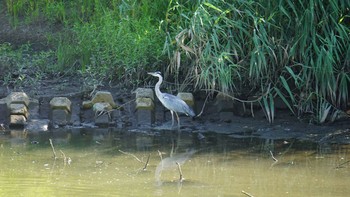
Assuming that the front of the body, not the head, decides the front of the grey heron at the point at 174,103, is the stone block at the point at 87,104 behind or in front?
in front

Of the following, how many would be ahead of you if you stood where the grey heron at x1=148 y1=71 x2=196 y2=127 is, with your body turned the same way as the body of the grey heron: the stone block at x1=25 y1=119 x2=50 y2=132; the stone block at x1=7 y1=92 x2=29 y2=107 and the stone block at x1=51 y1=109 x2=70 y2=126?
3

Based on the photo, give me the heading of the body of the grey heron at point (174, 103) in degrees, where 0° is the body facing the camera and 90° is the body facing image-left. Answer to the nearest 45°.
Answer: approximately 90°

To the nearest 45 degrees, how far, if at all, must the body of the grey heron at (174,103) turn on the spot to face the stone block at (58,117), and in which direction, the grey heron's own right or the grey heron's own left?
0° — it already faces it

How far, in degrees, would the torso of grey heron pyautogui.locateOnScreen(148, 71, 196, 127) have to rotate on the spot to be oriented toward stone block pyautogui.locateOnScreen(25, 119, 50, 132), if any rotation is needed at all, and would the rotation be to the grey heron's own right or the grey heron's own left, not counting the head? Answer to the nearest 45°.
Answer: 0° — it already faces it

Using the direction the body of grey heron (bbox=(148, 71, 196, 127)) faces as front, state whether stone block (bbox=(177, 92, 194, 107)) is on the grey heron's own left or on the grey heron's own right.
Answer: on the grey heron's own right

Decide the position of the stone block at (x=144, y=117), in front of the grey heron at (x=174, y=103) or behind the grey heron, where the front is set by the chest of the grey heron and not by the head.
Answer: in front
